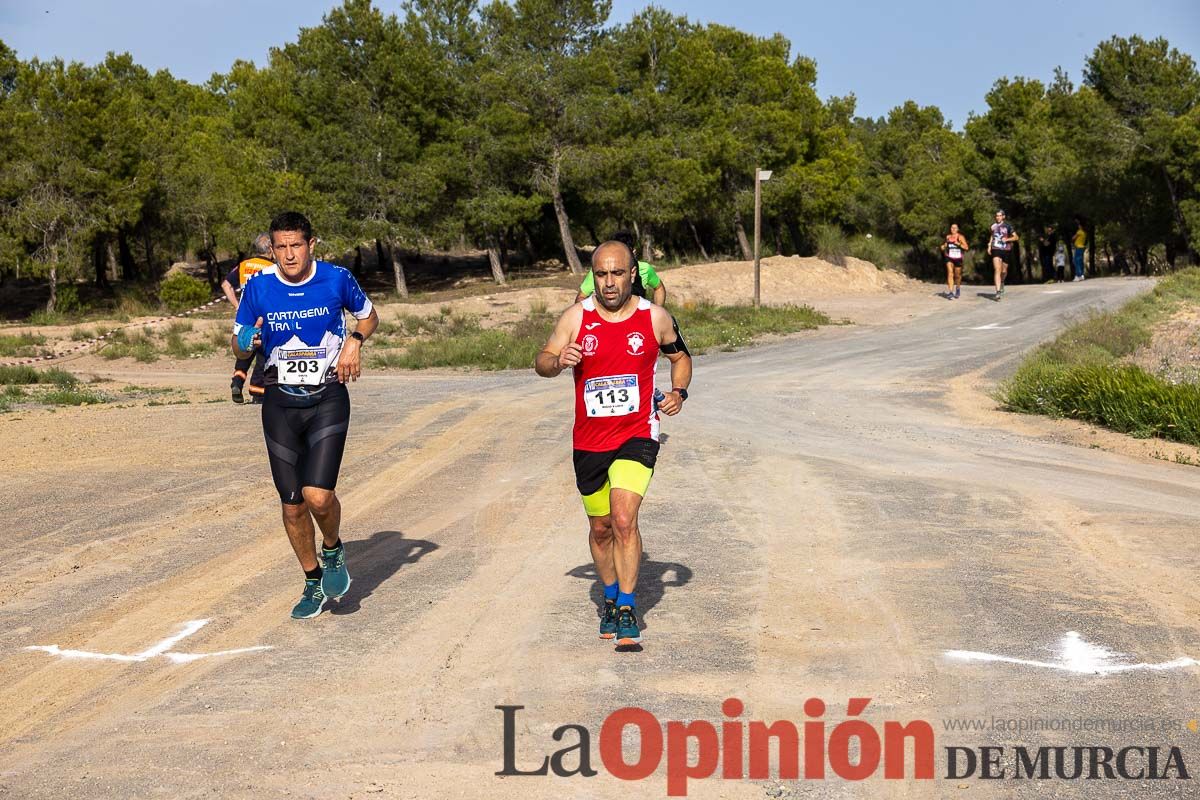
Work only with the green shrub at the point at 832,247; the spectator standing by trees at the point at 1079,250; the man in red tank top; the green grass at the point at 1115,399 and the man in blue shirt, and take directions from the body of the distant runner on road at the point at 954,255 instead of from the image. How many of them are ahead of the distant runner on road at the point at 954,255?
3

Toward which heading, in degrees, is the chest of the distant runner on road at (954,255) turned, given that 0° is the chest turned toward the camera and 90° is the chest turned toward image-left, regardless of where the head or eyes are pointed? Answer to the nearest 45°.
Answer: approximately 0°

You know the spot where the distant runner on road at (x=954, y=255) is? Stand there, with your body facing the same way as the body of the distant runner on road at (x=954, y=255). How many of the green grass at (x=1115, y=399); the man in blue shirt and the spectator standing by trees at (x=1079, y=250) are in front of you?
2

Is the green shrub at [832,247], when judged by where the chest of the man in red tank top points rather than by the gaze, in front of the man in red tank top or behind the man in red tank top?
behind

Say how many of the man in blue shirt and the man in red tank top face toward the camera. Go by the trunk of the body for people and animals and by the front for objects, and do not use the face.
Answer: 2

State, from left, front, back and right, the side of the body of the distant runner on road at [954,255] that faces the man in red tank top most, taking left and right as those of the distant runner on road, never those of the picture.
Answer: front

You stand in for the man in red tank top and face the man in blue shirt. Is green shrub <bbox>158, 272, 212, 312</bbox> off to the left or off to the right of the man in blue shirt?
right

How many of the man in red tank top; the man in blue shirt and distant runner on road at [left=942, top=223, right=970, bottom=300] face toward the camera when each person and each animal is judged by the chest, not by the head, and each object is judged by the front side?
3

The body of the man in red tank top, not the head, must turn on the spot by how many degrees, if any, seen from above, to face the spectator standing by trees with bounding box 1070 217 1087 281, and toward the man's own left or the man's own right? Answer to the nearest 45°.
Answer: approximately 135° to the man's own left

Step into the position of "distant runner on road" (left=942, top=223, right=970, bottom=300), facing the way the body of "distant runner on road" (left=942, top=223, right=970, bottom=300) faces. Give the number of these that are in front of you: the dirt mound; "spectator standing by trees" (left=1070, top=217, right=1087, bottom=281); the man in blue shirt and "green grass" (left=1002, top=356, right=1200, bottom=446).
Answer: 2

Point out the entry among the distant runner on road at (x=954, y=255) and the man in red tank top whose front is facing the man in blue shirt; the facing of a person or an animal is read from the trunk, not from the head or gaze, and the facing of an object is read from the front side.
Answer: the distant runner on road
